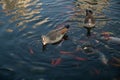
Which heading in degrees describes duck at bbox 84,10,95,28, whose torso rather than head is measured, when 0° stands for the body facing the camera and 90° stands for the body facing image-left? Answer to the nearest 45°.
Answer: approximately 180°
